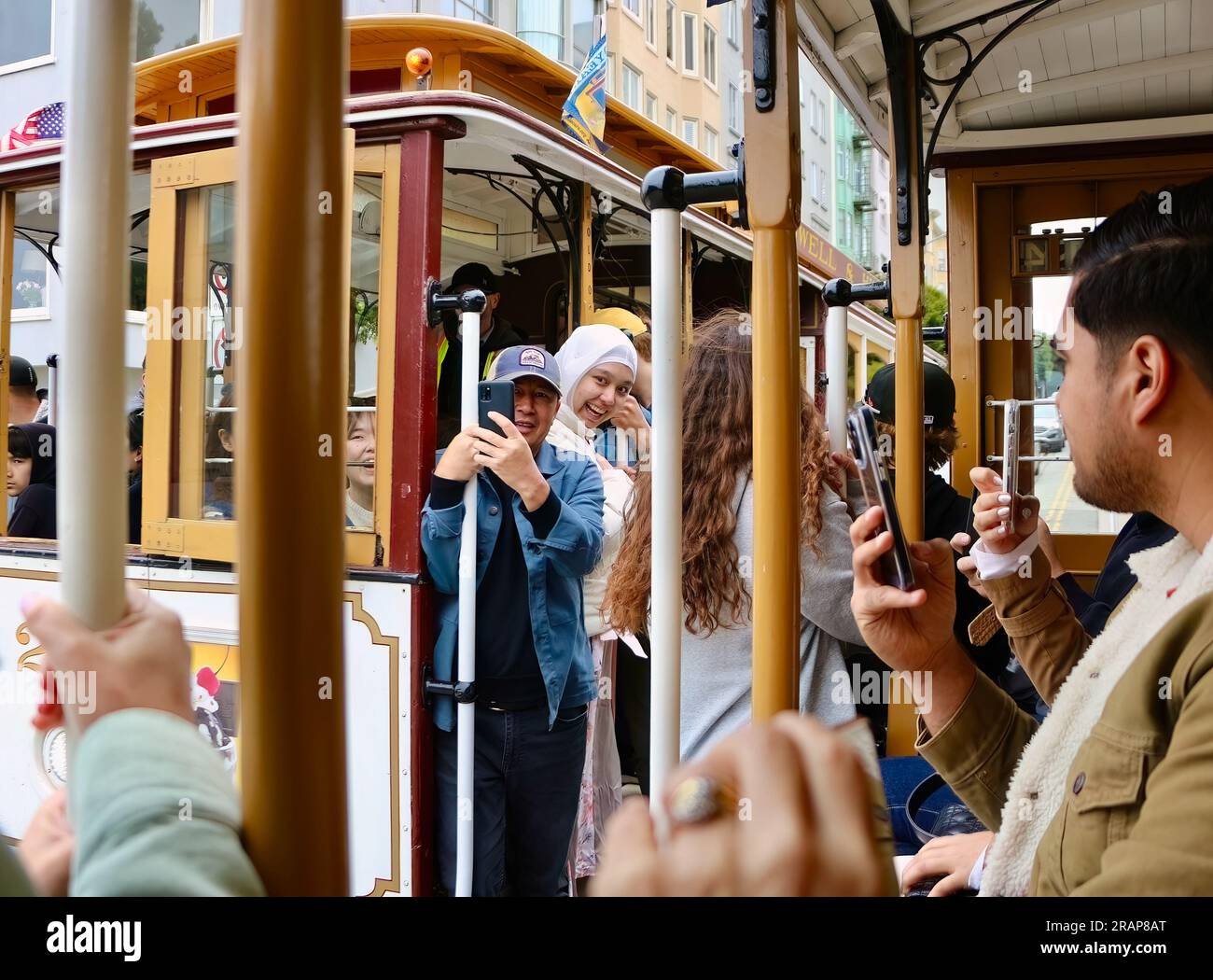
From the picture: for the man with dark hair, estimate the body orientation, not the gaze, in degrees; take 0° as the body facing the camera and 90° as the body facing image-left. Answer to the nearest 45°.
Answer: approximately 90°

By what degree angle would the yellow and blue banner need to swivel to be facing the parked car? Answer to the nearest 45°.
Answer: approximately 90° to its left

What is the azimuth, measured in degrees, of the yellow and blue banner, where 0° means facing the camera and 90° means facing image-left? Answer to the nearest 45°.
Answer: approximately 0°

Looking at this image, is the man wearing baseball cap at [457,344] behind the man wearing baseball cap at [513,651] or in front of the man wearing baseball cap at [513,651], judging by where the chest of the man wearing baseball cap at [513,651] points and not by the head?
behind

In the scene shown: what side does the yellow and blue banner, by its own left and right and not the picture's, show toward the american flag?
right

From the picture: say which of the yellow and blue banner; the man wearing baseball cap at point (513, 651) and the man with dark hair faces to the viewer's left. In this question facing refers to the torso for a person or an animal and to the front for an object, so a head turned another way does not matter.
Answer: the man with dark hair

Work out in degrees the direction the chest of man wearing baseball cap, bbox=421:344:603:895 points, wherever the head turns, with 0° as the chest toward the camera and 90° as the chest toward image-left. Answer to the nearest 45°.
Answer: approximately 0°
